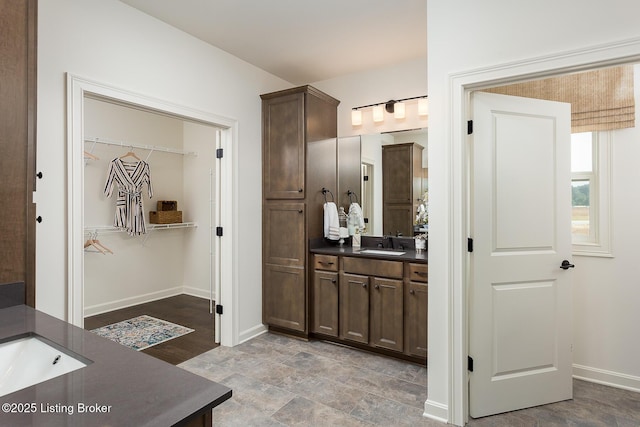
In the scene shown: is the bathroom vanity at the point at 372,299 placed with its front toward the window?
no

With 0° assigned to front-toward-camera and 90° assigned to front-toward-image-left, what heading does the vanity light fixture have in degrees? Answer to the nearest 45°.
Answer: approximately 45°

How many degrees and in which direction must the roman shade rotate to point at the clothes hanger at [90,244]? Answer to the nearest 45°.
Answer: approximately 45° to its right

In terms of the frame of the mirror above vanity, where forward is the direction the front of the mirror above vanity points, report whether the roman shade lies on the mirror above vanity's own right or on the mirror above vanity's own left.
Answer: on the mirror above vanity's own left

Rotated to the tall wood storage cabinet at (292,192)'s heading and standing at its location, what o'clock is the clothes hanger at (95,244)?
The clothes hanger is roughly at 2 o'clock from the tall wood storage cabinet.

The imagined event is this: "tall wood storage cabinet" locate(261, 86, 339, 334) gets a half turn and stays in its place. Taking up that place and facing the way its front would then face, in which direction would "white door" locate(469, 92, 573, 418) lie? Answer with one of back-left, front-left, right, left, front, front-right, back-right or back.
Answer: right

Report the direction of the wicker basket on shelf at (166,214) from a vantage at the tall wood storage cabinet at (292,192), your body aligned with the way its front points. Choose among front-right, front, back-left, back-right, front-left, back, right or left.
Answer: right

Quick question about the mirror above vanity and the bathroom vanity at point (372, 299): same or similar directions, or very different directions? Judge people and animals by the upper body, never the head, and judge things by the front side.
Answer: same or similar directions

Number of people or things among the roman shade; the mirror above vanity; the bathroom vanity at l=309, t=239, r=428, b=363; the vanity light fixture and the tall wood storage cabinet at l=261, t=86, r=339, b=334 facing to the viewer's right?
0

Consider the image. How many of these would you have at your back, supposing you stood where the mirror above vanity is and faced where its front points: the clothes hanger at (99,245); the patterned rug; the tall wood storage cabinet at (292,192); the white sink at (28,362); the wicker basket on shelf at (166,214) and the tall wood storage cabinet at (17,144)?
0

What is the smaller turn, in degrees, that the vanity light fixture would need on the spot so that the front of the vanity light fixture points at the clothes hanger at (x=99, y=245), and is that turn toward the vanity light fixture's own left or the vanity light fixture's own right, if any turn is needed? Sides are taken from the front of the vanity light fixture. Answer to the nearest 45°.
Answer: approximately 45° to the vanity light fixture's own right

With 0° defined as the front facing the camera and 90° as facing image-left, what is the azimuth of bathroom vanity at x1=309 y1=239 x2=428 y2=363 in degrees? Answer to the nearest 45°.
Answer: approximately 45°

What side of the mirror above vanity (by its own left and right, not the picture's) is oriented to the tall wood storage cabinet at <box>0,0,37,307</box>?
front

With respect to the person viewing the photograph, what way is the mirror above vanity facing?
facing the viewer and to the left of the viewer

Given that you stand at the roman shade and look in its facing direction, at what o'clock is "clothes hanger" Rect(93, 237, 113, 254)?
The clothes hanger is roughly at 3 o'clock from the roman shade.

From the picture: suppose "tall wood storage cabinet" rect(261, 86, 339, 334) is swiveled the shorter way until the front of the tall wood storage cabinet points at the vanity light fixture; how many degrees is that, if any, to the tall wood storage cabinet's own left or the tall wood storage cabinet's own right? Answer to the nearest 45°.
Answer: approximately 135° to the tall wood storage cabinet's own left

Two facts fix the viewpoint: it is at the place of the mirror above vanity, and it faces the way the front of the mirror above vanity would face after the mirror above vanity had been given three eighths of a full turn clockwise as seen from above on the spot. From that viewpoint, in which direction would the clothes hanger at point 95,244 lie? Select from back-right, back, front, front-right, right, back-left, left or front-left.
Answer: left

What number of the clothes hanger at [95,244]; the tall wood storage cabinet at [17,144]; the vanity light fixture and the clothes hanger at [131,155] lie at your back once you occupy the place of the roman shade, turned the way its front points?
0
